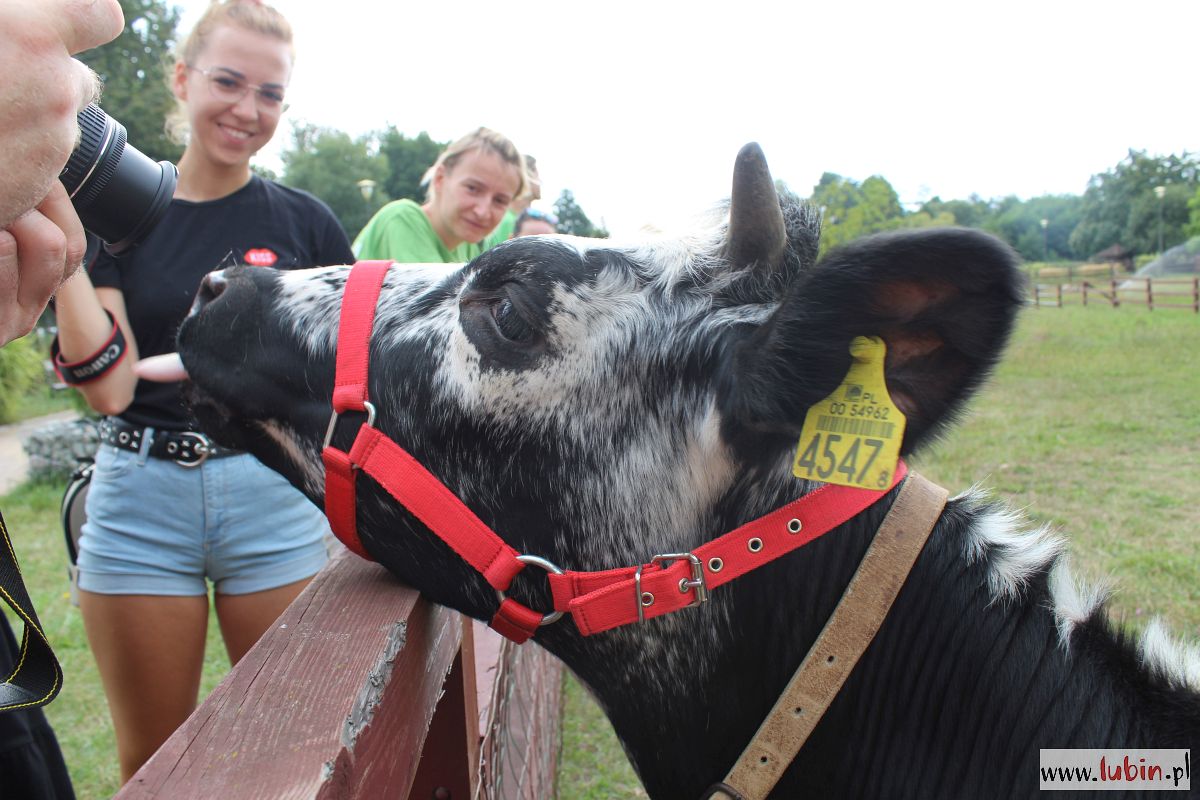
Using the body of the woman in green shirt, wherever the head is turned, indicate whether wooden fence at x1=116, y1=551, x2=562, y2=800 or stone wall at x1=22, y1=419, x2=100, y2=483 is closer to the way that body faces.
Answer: the wooden fence

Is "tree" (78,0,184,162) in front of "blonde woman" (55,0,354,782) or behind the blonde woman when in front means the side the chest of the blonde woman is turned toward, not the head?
behind

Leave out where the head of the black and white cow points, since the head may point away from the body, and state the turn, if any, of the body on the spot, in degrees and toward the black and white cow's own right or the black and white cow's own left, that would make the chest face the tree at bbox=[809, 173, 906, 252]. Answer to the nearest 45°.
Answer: approximately 90° to the black and white cow's own right

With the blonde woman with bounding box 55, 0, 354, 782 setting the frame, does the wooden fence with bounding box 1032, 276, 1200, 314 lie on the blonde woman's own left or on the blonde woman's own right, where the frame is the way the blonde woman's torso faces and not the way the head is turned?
on the blonde woman's own left

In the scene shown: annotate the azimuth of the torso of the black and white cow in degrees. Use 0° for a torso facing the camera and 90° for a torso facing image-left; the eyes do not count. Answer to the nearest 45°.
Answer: approximately 90°

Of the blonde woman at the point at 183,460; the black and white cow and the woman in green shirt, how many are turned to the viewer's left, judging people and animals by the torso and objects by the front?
1

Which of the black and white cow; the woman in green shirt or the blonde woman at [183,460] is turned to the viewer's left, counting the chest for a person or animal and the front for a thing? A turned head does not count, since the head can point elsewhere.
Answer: the black and white cow

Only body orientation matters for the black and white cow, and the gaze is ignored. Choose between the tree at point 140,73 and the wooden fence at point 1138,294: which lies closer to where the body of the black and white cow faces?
the tree
